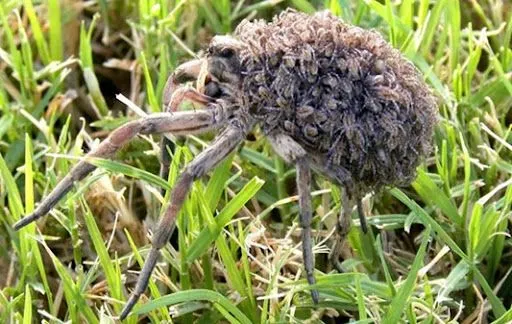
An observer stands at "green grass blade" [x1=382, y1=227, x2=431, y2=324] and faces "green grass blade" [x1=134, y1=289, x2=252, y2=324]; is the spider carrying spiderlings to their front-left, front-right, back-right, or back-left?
front-right

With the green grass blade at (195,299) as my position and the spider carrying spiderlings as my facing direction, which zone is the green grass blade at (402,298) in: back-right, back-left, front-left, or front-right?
front-right

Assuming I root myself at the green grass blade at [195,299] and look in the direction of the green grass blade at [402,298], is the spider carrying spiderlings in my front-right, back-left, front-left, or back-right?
front-left

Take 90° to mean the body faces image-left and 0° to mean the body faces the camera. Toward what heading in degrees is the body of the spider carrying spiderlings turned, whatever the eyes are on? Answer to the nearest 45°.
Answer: approximately 90°
